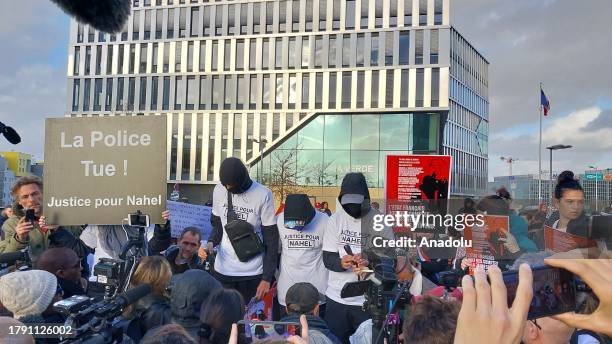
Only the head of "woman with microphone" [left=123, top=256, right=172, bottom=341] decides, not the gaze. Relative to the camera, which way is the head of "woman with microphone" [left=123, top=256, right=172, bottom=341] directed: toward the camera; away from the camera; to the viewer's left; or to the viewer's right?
away from the camera

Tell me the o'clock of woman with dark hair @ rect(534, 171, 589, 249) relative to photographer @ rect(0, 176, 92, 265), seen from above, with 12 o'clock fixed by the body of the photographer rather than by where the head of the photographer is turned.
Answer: The woman with dark hair is roughly at 12 o'clock from the photographer.

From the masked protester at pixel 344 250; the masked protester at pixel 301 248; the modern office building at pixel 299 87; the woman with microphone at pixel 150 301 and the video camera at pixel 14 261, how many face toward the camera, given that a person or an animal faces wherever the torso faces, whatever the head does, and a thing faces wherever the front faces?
3

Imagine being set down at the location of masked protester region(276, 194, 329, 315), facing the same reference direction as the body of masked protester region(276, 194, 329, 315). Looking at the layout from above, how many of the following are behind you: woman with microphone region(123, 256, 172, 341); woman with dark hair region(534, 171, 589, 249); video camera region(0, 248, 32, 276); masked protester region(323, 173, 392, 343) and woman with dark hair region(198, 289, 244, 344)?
0

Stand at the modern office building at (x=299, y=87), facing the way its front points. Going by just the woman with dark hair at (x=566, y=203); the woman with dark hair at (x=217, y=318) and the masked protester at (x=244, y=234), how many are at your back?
0

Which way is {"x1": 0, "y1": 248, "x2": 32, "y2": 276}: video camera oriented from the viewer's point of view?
to the viewer's right

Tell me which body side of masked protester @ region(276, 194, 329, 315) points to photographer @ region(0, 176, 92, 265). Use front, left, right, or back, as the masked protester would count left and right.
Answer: right

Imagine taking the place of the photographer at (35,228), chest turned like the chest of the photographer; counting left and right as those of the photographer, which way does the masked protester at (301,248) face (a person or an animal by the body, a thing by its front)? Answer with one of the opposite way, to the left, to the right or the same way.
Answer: to the right

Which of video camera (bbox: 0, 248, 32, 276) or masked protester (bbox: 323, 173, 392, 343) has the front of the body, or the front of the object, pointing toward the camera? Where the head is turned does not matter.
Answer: the masked protester

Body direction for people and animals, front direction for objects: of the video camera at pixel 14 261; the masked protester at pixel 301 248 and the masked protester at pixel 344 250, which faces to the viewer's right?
the video camera

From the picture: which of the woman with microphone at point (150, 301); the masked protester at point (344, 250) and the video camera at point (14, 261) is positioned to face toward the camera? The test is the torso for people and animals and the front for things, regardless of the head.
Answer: the masked protester

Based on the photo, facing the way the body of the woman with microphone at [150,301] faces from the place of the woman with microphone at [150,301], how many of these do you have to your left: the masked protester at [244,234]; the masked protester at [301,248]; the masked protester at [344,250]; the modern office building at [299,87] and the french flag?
0

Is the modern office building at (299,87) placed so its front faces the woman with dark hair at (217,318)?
yes

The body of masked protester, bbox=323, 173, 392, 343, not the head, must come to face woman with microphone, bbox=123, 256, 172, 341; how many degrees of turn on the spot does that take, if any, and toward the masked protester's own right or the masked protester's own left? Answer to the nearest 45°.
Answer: approximately 45° to the masked protester's own right

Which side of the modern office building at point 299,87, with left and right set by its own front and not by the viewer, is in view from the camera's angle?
front

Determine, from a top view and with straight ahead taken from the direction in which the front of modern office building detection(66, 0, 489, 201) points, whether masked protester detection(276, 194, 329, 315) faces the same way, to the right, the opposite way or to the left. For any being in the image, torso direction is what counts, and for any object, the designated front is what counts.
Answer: the same way

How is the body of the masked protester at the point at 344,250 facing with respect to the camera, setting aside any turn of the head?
toward the camera

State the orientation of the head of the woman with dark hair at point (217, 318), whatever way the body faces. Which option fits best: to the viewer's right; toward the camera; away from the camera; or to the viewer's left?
away from the camera
